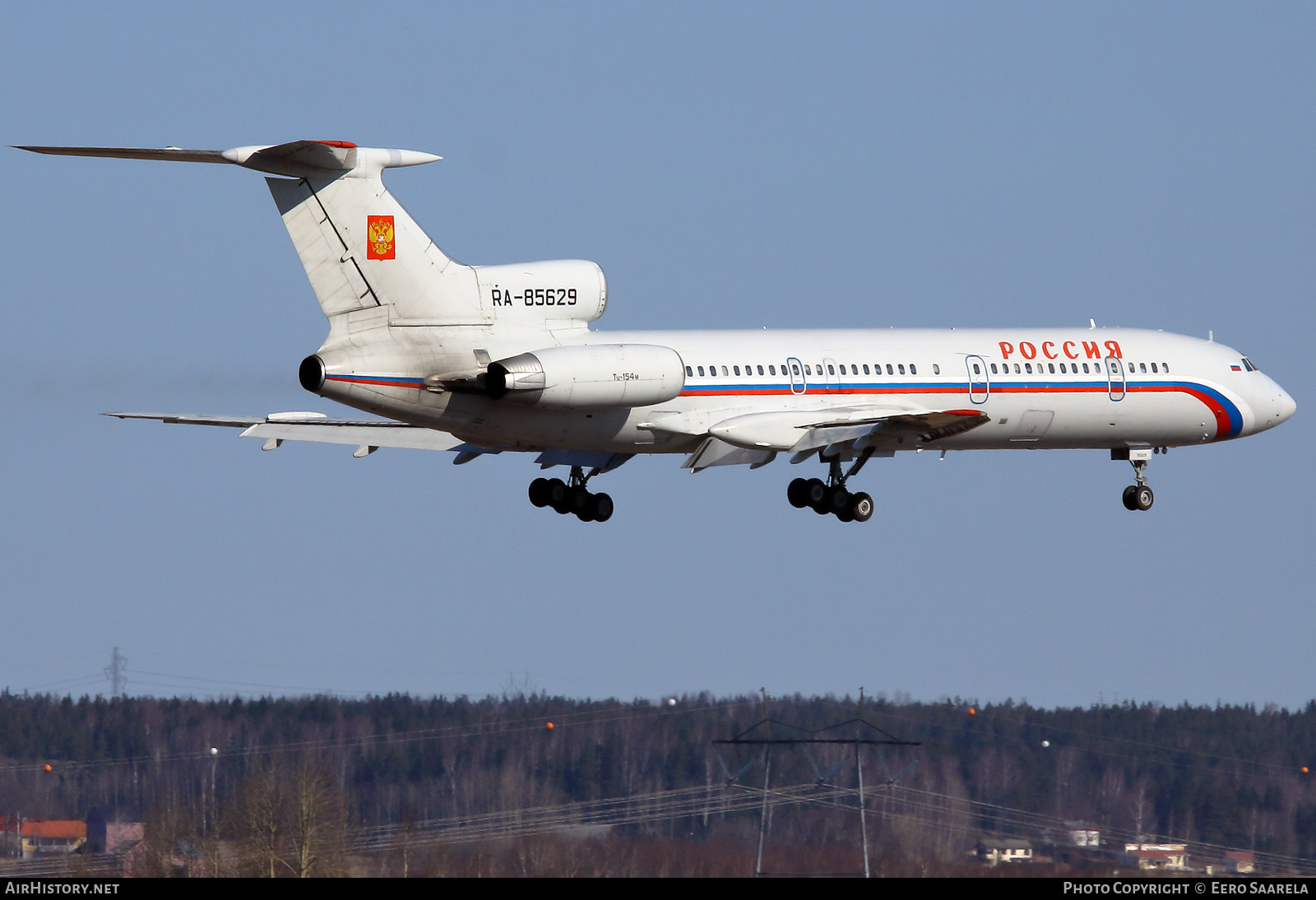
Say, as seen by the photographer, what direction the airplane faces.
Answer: facing away from the viewer and to the right of the viewer
